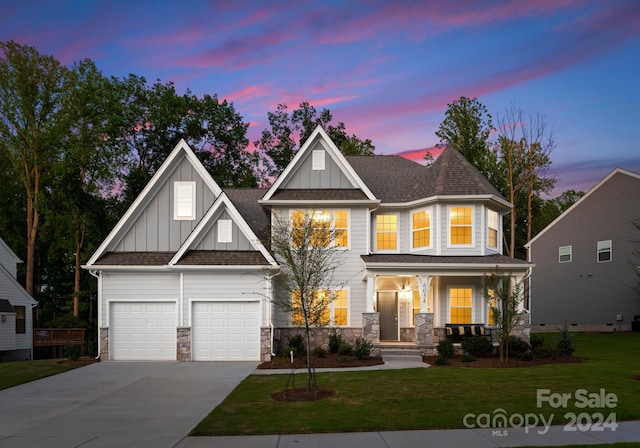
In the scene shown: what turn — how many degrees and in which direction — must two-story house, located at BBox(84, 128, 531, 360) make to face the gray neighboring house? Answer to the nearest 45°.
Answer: approximately 135° to its left

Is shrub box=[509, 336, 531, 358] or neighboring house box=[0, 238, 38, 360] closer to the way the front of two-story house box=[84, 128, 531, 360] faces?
the shrub

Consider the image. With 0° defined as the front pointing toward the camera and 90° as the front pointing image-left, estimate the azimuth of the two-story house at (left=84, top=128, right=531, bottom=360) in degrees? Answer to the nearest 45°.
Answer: approximately 0°

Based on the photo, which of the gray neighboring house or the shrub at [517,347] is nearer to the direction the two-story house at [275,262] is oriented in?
the shrub

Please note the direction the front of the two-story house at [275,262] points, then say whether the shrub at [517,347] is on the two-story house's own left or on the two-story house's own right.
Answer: on the two-story house's own left

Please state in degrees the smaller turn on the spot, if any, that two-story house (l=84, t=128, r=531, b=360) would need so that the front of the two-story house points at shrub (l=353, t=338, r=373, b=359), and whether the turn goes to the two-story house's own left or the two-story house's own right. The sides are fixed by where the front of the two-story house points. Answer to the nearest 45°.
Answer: approximately 45° to the two-story house's own left

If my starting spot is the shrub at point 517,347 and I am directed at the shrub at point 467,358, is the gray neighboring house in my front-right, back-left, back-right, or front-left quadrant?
back-right

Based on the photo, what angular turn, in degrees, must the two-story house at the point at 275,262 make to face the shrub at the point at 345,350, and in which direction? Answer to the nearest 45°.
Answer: approximately 45° to its left
